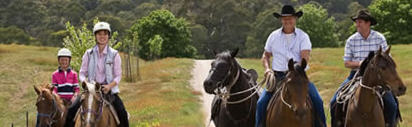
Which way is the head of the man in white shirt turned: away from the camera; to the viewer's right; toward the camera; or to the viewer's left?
toward the camera

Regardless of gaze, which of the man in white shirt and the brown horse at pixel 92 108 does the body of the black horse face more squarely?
the brown horse

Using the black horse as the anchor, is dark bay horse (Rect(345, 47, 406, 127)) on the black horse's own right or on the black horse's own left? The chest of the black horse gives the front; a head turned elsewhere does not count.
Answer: on the black horse's own left

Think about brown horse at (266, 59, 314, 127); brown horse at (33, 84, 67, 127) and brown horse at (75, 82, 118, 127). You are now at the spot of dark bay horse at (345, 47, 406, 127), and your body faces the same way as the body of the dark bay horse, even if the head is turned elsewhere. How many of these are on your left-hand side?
0

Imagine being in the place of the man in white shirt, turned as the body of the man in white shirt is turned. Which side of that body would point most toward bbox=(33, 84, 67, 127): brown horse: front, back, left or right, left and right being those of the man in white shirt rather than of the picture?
right

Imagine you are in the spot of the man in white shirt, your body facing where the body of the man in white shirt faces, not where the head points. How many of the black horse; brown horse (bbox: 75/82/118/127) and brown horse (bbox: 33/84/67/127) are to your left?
0

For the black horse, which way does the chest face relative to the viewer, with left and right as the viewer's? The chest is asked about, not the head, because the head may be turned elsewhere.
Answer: facing the viewer and to the left of the viewer

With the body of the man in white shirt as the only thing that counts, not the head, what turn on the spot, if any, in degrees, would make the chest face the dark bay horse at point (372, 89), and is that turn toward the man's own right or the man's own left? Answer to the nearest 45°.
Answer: approximately 90° to the man's own left

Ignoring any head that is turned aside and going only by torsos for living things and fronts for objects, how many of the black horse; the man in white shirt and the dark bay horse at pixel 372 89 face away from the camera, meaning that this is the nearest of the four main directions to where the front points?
0

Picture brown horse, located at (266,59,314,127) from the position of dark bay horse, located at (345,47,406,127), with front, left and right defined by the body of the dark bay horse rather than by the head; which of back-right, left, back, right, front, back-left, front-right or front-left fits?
right

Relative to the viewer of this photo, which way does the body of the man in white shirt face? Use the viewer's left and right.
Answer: facing the viewer

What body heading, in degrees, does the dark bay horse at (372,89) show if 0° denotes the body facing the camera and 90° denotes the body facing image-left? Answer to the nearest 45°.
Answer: approximately 315°
